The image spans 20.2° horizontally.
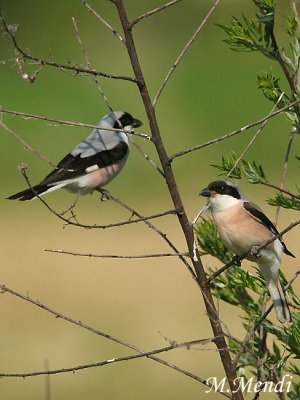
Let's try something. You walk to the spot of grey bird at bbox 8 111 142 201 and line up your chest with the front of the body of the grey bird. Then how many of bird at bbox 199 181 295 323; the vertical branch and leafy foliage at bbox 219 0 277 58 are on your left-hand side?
0

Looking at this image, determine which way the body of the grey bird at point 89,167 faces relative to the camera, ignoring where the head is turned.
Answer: to the viewer's right

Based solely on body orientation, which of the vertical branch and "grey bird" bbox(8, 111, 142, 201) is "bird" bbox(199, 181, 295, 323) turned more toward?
the vertical branch

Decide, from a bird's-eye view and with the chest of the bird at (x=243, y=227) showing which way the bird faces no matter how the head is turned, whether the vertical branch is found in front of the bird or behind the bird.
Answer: in front

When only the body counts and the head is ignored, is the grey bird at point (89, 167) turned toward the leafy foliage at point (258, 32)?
yes

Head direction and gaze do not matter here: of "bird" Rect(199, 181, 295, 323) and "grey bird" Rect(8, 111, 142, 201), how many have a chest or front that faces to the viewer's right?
1

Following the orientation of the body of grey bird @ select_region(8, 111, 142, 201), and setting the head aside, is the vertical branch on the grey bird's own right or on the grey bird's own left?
on the grey bird's own right

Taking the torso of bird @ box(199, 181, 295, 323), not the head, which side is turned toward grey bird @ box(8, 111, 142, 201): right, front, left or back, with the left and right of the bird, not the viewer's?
right

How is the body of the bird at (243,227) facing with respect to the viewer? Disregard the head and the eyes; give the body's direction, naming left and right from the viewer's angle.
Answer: facing the viewer and to the left of the viewer

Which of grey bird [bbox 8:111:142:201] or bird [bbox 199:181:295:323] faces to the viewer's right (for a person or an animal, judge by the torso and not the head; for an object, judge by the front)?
the grey bird
